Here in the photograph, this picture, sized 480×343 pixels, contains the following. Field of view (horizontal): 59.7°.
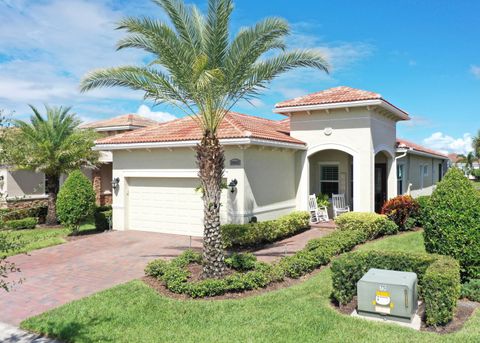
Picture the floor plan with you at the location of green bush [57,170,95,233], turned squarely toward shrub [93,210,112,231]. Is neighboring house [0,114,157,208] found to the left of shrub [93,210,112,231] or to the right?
left

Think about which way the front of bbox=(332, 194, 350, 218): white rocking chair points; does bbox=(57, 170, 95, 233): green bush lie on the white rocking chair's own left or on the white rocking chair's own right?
on the white rocking chair's own right

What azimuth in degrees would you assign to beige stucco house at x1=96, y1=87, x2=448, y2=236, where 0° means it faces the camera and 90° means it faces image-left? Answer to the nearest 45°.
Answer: approximately 45°

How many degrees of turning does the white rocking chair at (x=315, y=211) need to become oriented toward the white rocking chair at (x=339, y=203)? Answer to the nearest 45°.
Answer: approximately 90° to its left

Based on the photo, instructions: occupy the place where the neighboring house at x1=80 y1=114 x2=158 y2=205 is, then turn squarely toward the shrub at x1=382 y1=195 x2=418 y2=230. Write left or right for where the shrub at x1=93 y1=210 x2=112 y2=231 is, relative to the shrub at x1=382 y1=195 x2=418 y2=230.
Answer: right

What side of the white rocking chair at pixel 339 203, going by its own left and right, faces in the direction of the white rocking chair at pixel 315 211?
right

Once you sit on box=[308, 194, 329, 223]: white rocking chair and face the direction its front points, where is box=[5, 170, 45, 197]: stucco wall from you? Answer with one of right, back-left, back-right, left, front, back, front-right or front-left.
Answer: back-right

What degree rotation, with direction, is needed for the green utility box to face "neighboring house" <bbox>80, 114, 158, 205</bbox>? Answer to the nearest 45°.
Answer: approximately 135° to its right

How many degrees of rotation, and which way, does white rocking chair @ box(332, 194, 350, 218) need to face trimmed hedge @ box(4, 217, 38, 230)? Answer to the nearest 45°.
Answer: approximately 135° to its right
